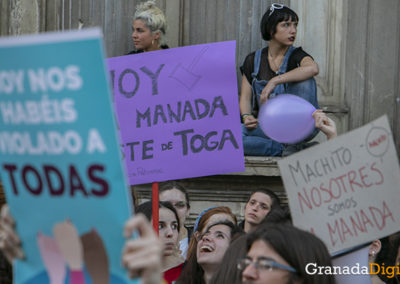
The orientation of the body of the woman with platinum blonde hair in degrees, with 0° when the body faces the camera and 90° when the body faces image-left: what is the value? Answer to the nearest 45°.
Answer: approximately 45°

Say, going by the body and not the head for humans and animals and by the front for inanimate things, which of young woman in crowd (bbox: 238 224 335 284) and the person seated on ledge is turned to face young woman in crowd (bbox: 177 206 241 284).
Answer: the person seated on ledge

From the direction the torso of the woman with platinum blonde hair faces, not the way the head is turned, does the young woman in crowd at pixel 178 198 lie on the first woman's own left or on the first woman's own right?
on the first woman's own left

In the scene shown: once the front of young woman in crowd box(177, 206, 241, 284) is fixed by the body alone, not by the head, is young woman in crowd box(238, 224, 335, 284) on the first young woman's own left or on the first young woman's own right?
on the first young woman's own left

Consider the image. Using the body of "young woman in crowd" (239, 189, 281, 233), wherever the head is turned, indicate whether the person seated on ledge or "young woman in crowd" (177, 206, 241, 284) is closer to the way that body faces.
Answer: the young woman in crowd

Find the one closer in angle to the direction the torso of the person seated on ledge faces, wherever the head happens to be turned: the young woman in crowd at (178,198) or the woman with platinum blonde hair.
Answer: the young woman in crowd

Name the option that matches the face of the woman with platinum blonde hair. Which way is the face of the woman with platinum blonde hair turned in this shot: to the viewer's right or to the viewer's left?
to the viewer's left

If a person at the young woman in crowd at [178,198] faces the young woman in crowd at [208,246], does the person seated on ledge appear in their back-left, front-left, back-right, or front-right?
back-left

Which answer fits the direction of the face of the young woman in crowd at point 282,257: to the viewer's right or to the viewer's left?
to the viewer's left

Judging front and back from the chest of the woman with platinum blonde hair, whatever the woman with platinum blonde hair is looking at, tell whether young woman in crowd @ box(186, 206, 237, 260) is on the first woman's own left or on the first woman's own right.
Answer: on the first woman's own left
